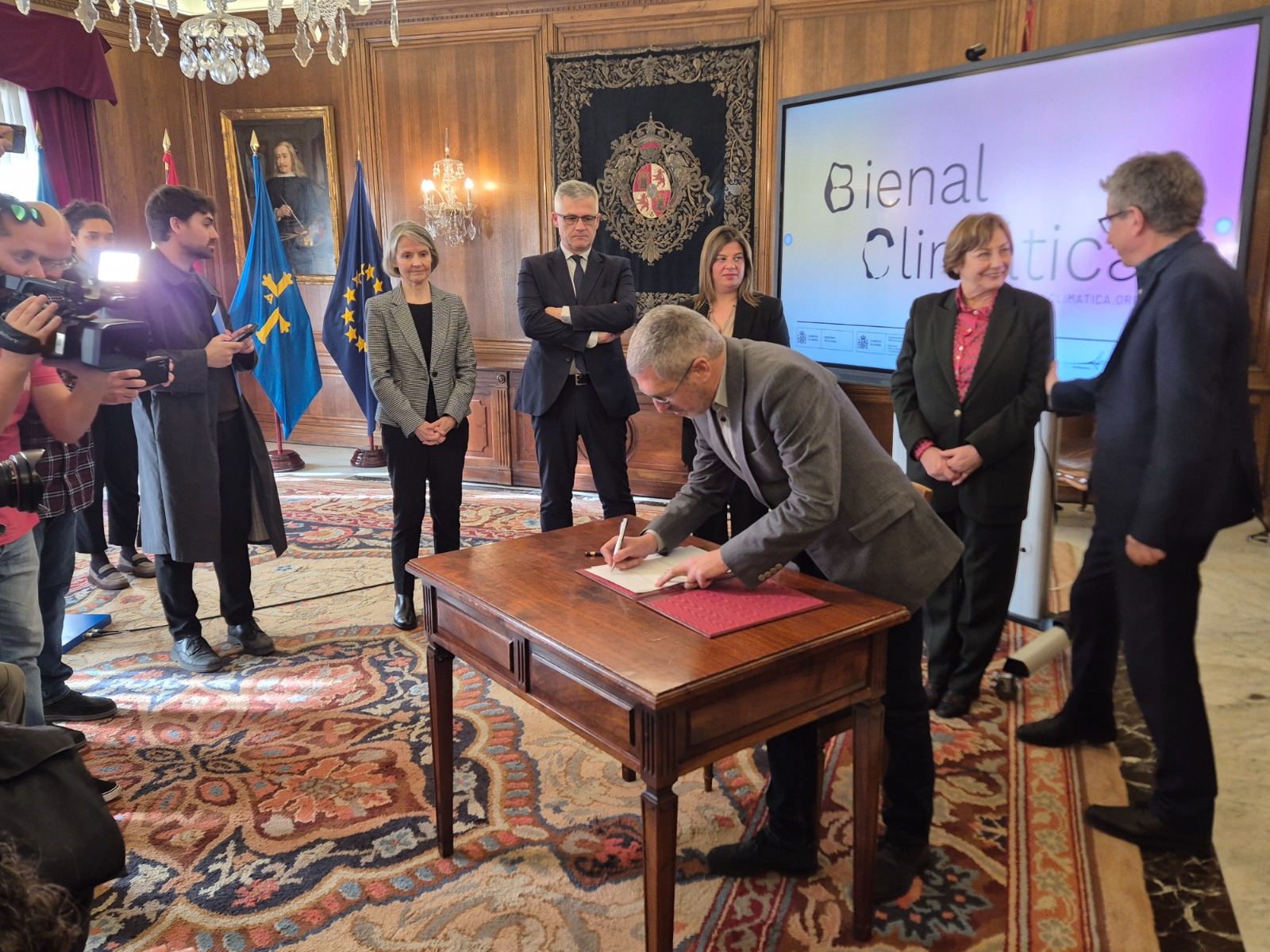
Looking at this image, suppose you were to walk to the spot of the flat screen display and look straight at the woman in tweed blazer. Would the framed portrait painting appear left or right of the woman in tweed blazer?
right

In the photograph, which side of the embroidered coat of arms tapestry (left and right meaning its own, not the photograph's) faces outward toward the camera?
front

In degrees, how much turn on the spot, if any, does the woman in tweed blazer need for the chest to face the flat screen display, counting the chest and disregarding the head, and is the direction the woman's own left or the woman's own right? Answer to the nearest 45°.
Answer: approximately 90° to the woman's own left

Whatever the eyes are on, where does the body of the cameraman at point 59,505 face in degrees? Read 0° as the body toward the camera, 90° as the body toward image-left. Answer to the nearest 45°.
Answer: approximately 270°

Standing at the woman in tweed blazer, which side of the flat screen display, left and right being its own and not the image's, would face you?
front

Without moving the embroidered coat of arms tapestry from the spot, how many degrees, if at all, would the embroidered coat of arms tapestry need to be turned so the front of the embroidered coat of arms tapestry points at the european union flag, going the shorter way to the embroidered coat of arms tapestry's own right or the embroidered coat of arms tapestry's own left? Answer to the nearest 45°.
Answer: approximately 90° to the embroidered coat of arms tapestry's own right

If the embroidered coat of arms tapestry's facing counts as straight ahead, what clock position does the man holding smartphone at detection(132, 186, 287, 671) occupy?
The man holding smartphone is roughly at 1 o'clock from the embroidered coat of arms tapestry.

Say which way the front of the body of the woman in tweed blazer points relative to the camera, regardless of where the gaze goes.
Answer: toward the camera

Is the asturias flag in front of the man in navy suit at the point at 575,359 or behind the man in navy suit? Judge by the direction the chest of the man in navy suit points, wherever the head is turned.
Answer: behind

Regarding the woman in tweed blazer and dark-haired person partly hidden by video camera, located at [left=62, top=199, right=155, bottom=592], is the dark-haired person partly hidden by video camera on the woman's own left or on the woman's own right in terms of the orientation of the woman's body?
on the woman's own right

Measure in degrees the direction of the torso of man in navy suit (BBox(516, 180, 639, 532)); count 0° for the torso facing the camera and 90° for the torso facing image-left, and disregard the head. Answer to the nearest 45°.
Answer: approximately 0°

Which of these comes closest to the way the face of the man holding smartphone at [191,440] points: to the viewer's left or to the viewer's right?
to the viewer's right

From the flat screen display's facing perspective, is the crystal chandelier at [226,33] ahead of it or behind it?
ahead
